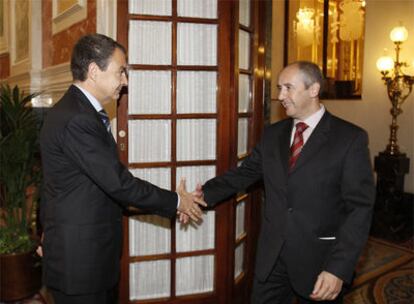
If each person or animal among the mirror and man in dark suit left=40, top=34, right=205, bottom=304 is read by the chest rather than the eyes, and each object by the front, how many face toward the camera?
1

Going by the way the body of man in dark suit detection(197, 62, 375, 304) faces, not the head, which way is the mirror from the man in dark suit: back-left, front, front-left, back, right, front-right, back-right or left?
back-right

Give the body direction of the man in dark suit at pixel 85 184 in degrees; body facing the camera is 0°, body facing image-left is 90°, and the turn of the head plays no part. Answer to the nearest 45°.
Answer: approximately 270°

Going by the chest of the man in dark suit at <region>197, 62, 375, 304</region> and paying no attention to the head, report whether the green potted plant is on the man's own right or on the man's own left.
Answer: on the man's own right

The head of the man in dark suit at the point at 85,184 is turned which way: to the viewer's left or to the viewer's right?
to the viewer's right

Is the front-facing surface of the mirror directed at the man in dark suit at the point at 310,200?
yes

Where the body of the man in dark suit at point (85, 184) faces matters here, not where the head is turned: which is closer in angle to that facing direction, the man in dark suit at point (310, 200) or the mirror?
the man in dark suit

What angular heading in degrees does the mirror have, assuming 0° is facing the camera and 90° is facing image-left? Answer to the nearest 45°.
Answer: approximately 0°

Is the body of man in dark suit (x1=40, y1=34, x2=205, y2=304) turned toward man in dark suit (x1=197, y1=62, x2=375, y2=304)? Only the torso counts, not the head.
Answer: yes
